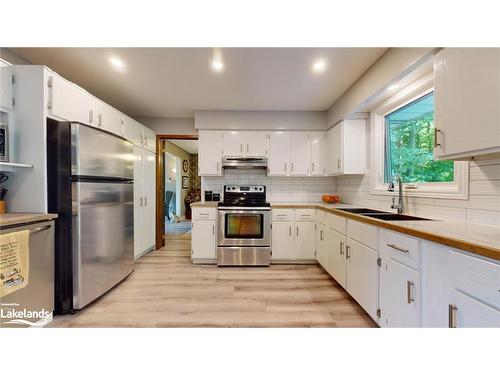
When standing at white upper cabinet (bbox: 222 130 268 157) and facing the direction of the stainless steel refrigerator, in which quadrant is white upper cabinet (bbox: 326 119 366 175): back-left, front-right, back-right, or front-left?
back-left

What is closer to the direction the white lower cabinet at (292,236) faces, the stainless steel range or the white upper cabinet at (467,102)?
the white upper cabinet

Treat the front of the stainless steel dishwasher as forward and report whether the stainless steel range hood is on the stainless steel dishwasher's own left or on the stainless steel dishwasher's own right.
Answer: on the stainless steel dishwasher's own left

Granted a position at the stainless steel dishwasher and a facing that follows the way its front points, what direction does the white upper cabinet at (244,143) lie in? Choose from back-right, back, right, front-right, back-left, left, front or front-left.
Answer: front-left

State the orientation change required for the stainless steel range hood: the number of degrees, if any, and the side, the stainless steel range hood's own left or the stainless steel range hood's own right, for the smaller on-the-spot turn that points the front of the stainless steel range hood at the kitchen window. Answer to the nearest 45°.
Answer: approximately 45° to the stainless steel range hood's own left

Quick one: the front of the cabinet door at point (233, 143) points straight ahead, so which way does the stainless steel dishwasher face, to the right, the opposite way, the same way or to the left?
to the left

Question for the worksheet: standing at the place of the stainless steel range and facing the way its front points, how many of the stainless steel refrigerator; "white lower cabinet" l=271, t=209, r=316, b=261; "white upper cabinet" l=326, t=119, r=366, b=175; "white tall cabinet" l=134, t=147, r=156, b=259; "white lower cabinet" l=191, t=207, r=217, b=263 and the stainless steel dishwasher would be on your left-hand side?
2

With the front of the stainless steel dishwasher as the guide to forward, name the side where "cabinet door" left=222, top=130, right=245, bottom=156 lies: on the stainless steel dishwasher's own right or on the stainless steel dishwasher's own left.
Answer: on the stainless steel dishwasher's own left

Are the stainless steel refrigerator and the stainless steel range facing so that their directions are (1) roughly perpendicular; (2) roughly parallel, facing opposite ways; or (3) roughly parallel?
roughly perpendicular
